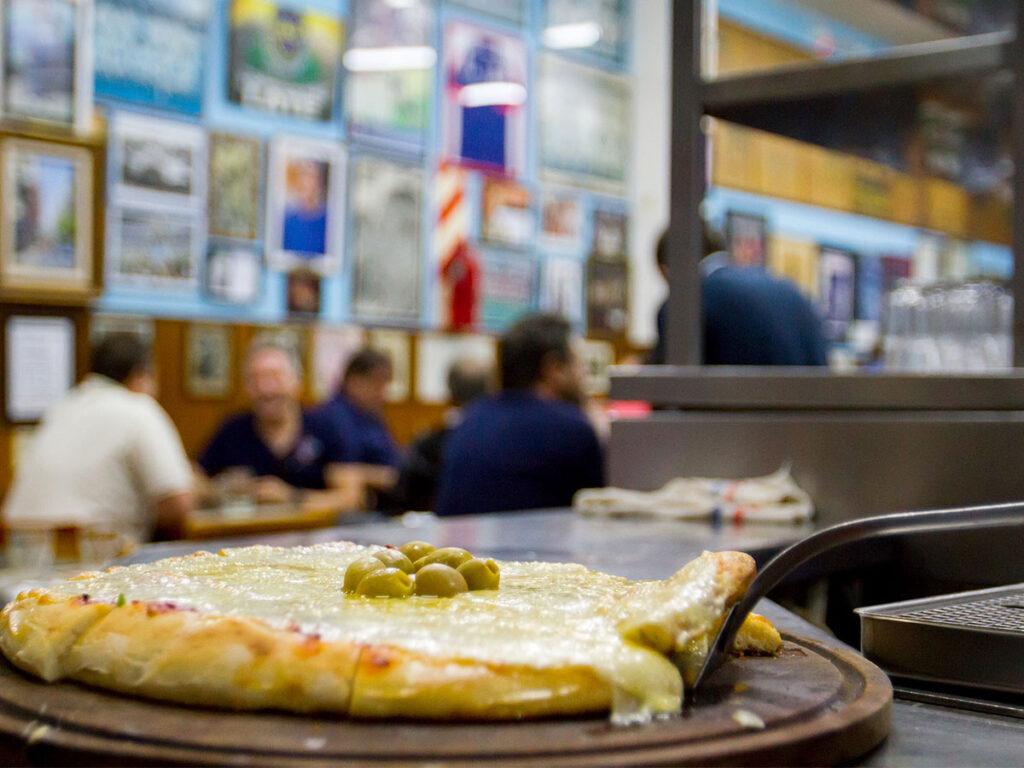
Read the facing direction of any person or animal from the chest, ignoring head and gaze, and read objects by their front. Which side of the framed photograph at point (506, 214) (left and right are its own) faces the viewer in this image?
front

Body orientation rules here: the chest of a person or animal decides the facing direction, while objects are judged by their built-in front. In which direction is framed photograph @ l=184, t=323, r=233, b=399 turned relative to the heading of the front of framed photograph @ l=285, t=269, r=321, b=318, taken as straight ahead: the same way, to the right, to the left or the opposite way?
the same way

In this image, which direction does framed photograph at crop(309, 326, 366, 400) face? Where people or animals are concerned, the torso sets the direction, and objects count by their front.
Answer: toward the camera

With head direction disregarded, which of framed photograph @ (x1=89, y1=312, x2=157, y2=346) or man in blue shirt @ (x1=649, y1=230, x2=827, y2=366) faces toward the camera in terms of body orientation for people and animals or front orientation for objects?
the framed photograph

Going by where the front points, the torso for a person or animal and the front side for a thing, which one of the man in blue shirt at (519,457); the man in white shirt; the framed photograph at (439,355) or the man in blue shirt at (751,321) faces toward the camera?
the framed photograph

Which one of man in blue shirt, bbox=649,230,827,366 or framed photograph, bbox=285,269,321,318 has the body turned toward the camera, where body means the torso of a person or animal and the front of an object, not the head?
the framed photograph

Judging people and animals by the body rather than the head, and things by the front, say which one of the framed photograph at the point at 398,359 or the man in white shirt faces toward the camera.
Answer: the framed photograph

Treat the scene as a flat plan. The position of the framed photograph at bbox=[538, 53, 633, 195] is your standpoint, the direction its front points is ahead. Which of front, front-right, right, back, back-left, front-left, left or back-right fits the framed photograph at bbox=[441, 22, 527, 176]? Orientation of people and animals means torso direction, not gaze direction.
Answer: right

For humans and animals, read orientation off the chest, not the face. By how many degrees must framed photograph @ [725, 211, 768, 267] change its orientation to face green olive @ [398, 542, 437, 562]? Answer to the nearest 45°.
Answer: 0° — it already faces it

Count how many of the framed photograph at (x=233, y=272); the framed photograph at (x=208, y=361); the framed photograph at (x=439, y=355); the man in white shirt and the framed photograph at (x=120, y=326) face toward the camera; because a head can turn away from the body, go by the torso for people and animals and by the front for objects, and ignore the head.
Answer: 4

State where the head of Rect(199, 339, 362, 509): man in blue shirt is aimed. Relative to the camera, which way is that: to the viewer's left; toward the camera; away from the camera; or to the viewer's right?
toward the camera

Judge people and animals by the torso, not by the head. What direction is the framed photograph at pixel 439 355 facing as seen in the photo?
toward the camera

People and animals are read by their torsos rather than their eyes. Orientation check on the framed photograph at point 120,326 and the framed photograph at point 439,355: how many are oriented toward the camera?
2

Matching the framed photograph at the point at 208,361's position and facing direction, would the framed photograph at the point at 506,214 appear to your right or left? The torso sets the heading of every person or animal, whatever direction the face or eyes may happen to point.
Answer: on your left

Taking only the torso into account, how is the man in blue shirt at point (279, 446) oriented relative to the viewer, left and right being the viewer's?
facing the viewer

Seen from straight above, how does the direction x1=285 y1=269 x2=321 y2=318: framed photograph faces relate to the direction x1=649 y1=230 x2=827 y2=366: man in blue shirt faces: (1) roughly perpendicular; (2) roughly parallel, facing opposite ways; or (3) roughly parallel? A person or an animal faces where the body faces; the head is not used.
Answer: roughly parallel, facing opposite ways

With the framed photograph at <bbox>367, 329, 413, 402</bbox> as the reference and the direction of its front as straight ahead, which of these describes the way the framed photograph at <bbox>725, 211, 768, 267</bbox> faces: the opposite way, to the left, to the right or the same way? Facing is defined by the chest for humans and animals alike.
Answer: the same way

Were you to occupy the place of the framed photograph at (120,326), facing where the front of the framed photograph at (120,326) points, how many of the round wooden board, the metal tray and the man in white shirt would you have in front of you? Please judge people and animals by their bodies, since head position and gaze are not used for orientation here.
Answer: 3

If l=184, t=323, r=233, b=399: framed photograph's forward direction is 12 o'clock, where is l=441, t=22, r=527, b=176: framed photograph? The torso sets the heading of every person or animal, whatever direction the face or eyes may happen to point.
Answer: l=441, t=22, r=527, b=176: framed photograph is roughly at 8 o'clock from l=184, t=323, r=233, b=399: framed photograph.

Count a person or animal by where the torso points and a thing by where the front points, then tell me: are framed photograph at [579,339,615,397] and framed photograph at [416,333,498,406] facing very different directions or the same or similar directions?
same or similar directions
